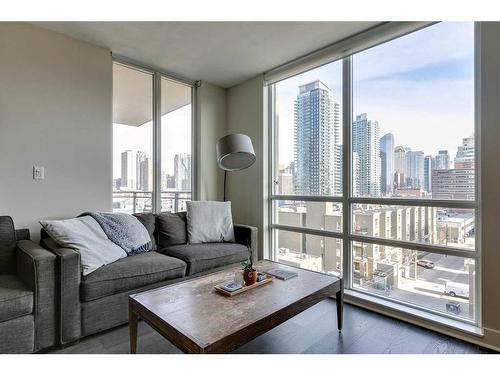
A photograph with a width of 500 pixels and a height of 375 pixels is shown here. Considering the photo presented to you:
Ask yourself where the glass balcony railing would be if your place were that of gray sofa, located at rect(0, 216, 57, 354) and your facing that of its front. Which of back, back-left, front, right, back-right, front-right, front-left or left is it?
left

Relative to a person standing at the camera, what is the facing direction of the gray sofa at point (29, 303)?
facing the viewer and to the right of the viewer

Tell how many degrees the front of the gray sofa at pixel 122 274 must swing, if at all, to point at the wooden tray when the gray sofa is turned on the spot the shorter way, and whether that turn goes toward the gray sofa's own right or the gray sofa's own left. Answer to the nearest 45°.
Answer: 0° — it already faces it

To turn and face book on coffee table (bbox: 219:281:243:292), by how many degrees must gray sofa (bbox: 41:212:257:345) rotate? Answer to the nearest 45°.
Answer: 0° — it already faces it

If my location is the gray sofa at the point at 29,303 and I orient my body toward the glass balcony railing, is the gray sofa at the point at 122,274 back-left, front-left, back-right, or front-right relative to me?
front-right

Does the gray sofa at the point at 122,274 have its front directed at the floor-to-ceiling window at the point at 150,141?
no

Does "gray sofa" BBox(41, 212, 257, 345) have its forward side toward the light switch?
no

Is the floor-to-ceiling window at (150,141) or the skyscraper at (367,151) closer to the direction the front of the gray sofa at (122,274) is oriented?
the skyscraper

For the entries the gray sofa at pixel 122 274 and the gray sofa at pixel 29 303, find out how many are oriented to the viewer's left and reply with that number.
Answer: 0

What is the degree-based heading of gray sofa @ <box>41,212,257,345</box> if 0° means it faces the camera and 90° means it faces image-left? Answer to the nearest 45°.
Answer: approximately 315°
